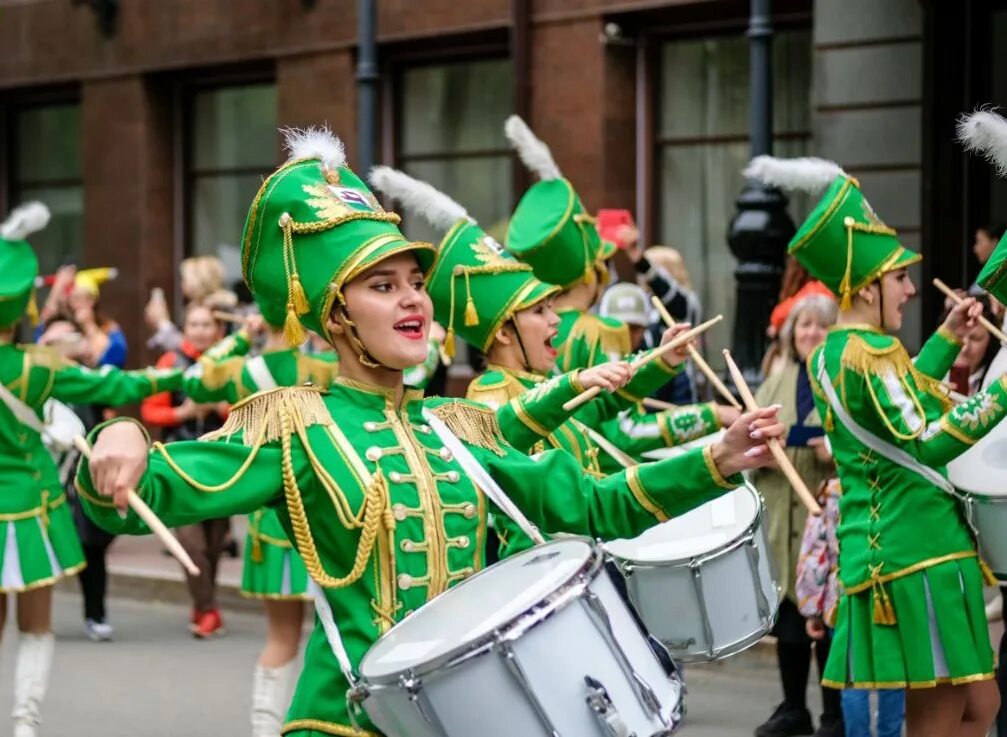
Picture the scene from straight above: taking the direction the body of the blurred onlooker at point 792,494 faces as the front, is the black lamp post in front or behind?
behind

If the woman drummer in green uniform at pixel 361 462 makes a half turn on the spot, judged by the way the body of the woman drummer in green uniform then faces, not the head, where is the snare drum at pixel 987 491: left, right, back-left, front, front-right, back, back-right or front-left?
right

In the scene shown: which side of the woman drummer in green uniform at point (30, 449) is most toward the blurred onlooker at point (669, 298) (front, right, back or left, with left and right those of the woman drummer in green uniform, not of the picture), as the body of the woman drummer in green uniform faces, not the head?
front

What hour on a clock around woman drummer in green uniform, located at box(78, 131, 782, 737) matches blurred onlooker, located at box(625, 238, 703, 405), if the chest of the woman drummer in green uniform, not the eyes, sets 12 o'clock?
The blurred onlooker is roughly at 8 o'clock from the woman drummer in green uniform.

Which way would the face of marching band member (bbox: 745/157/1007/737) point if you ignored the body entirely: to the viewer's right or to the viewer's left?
to the viewer's right

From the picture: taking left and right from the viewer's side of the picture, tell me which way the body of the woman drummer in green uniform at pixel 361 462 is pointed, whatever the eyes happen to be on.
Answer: facing the viewer and to the right of the viewer

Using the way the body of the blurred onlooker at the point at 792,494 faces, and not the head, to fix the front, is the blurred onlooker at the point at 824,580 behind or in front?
in front

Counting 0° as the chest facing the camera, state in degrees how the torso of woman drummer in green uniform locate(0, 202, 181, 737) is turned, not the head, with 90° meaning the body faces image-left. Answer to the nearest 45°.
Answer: approximately 225°

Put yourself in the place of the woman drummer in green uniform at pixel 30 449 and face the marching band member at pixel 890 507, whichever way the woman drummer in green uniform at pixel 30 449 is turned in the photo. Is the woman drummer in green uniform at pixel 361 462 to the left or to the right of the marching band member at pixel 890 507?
right
